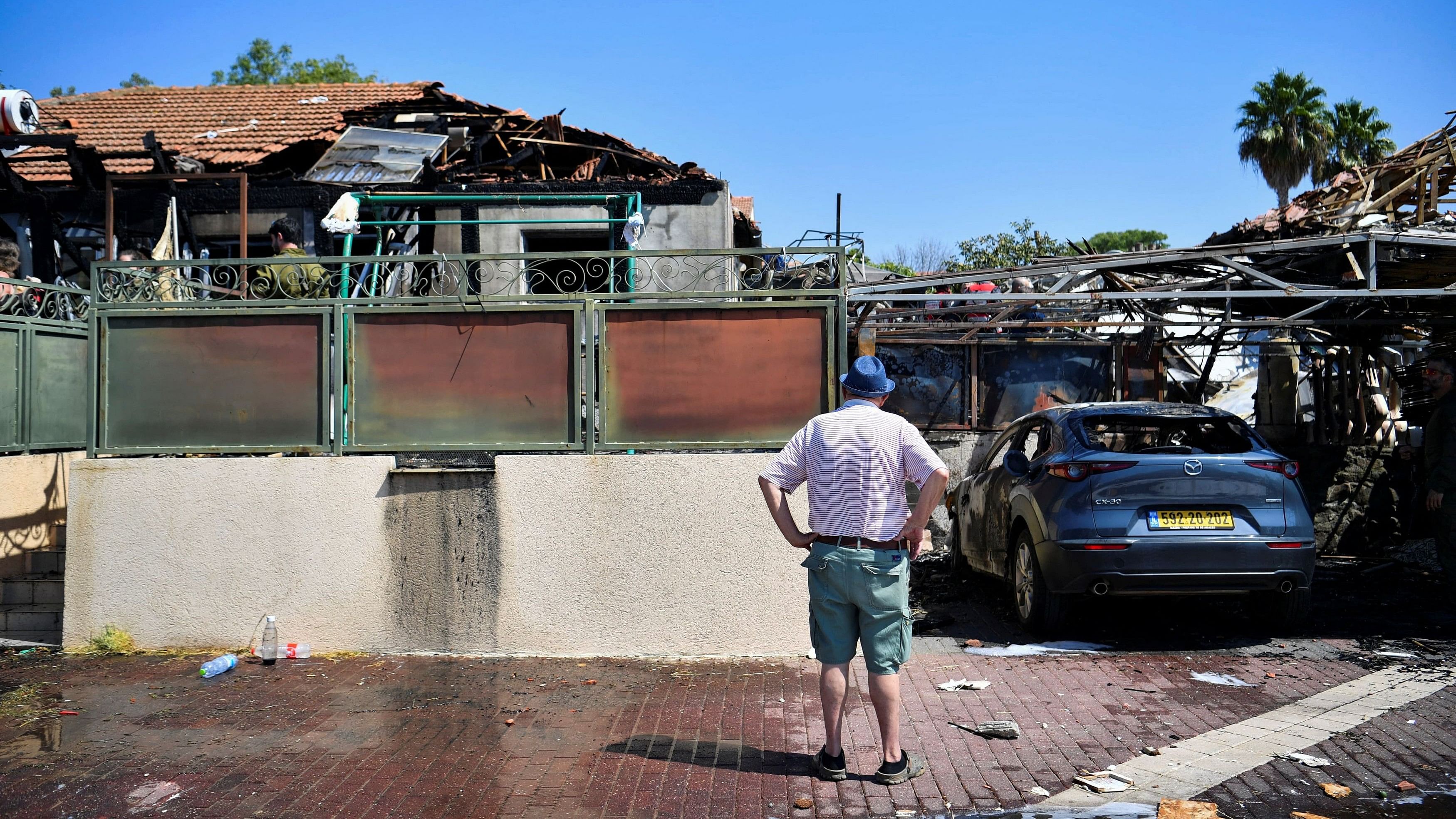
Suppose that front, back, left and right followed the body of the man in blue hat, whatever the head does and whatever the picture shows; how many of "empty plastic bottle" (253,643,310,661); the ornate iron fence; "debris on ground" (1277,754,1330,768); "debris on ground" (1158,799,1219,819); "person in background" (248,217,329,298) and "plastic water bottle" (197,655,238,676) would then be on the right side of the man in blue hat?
2

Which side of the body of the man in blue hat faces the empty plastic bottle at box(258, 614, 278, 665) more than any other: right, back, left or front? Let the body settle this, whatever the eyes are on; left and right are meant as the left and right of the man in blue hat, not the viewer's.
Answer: left

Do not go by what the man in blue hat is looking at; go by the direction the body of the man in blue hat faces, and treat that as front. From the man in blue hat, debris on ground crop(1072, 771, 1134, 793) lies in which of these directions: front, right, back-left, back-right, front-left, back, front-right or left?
right

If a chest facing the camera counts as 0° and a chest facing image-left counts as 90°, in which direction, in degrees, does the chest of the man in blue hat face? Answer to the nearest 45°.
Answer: approximately 180°

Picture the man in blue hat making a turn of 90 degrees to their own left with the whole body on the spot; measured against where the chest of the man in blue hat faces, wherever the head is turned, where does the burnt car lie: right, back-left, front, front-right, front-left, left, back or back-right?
back-right

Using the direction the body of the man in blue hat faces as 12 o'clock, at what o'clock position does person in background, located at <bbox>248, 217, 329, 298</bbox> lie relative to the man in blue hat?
The person in background is roughly at 10 o'clock from the man in blue hat.

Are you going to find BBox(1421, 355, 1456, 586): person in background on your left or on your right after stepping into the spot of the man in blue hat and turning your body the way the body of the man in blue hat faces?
on your right
